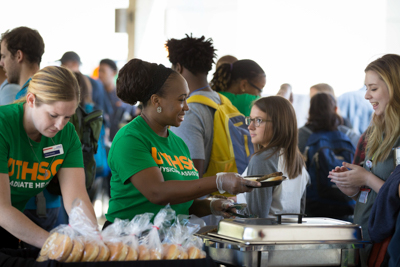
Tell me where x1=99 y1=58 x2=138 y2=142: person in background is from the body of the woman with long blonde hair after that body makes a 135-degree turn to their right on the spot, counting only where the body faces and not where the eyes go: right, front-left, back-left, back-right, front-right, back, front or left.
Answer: left

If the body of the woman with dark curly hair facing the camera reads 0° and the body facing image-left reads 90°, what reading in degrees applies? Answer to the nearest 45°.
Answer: approximately 315°

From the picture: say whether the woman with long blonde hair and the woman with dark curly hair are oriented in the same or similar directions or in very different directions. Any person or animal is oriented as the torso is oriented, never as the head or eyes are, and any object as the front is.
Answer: very different directions

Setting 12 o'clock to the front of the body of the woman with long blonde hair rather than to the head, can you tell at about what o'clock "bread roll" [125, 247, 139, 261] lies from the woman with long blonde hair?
The bread roll is roughly at 10 o'clock from the woman with long blonde hair.

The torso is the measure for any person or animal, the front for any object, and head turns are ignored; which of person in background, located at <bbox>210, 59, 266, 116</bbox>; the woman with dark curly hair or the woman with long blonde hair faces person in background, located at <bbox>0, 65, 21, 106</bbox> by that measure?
the woman with long blonde hair

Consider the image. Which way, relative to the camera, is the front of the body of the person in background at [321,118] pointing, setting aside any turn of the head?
away from the camera

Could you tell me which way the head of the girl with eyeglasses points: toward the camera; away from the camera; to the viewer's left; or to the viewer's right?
to the viewer's left

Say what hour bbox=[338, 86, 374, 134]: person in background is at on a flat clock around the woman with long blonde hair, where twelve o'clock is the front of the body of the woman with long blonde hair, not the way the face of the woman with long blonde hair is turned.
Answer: The person in background is roughly at 3 o'clock from the woman with long blonde hair.

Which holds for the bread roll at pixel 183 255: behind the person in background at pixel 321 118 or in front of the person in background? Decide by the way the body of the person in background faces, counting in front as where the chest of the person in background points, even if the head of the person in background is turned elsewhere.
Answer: behind

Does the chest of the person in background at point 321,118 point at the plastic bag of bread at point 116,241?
no
